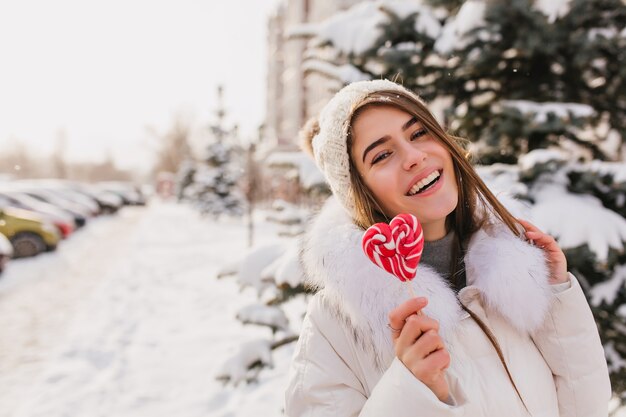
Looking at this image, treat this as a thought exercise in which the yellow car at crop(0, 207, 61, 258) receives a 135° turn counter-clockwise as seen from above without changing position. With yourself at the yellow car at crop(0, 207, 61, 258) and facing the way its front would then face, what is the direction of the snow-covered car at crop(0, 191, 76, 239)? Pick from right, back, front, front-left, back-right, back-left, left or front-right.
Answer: front-right

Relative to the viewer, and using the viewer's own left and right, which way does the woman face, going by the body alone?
facing the viewer

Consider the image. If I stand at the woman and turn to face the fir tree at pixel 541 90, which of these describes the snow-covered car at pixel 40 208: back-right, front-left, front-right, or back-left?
front-left

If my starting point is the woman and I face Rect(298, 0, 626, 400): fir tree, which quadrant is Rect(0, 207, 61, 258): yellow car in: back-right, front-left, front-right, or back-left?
front-left

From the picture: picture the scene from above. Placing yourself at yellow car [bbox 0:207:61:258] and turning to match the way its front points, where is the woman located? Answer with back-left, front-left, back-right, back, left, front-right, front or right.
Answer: right

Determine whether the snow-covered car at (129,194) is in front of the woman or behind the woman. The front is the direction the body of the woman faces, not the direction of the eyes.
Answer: behind

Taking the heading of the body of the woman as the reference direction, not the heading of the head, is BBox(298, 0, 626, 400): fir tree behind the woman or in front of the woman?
behind

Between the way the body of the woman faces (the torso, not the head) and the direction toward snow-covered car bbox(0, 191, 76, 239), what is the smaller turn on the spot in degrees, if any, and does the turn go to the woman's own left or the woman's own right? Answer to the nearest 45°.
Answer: approximately 135° to the woman's own right

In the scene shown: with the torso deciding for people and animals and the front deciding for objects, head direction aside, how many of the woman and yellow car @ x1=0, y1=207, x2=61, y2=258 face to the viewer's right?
1
